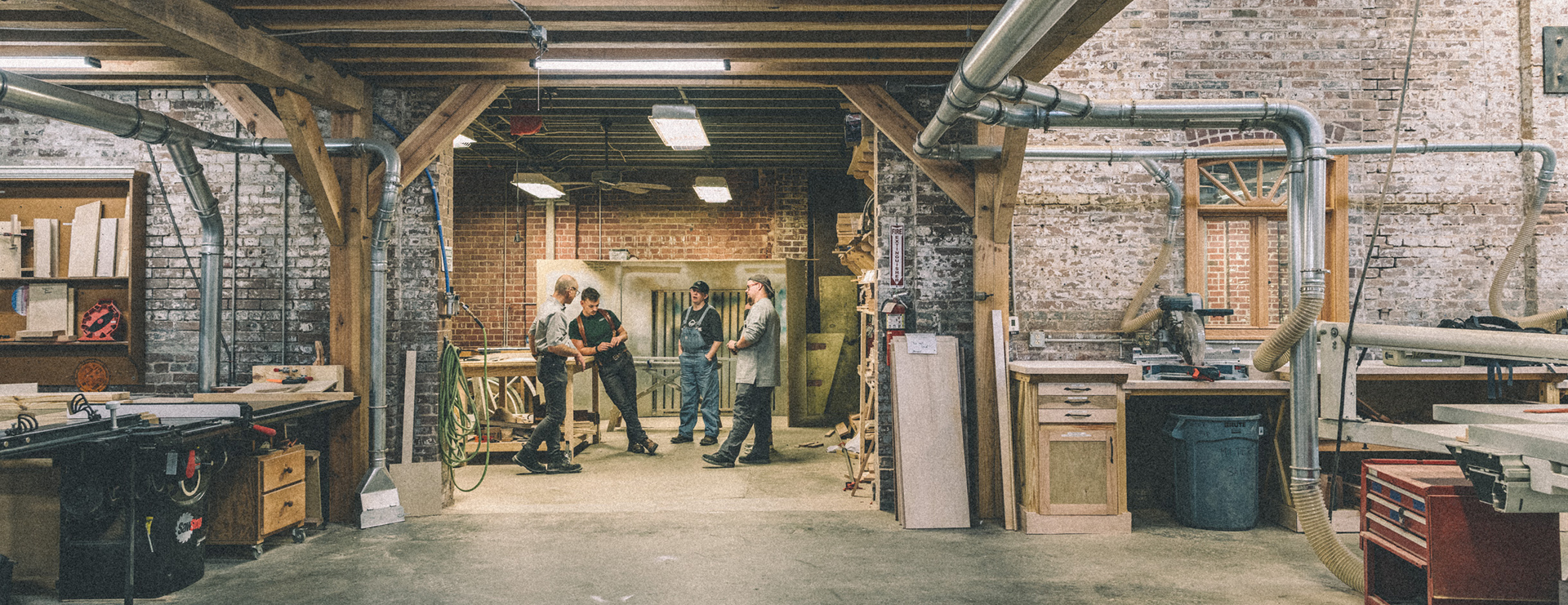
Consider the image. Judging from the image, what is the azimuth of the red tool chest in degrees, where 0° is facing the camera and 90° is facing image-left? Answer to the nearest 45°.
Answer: approximately 45°

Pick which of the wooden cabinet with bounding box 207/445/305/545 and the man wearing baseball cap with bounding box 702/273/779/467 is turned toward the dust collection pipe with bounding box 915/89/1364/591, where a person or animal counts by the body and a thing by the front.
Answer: the wooden cabinet

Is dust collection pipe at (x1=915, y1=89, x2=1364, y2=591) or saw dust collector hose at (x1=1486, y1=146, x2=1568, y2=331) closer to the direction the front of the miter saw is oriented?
the dust collection pipe

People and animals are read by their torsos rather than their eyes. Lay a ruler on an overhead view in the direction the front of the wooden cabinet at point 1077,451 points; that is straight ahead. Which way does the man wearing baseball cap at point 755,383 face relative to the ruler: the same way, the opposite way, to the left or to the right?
to the right

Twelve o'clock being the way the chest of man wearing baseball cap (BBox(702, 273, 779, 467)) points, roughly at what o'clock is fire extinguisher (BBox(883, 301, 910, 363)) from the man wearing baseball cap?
The fire extinguisher is roughly at 8 o'clock from the man wearing baseball cap.

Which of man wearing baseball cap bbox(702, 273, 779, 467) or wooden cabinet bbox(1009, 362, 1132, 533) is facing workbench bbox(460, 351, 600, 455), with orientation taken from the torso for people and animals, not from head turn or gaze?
the man wearing baseball cap

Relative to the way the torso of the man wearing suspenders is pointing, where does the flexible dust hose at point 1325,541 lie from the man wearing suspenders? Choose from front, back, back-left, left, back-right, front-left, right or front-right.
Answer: front-left

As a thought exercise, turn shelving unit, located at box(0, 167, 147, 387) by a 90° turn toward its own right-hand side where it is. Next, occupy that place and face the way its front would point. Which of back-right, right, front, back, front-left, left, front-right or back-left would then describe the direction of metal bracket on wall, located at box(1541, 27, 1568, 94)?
back-left

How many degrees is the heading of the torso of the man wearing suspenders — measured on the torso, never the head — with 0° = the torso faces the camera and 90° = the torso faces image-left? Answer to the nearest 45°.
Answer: approximately 0°

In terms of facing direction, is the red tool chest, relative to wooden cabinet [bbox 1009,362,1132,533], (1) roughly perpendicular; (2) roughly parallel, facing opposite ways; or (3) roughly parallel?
roughly perpendicular

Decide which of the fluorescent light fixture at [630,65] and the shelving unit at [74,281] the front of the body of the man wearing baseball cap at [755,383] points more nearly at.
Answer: the shelving unit

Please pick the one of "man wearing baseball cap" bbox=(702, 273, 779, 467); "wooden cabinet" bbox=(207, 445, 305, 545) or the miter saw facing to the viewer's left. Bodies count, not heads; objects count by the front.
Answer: the man wearing baseball cap

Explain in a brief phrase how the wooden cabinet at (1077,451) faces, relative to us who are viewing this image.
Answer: facing the viewer

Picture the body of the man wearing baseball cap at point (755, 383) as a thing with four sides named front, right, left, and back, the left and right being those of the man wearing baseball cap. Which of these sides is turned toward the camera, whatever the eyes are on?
left

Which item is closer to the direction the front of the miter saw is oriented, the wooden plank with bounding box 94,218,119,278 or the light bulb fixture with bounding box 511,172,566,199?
the wooden plank

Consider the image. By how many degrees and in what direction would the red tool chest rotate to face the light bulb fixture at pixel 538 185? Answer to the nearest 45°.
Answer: approximately 45° to its right

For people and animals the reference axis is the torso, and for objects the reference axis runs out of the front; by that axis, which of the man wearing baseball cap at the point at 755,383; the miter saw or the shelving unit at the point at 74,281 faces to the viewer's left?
the man wearing baseball cap

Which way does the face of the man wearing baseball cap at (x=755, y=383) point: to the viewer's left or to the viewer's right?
to the viewer's left

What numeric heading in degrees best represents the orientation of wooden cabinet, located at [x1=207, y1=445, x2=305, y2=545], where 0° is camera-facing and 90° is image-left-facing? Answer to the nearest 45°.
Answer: approximately 315°

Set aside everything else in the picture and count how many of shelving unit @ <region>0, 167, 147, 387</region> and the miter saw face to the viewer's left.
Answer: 0

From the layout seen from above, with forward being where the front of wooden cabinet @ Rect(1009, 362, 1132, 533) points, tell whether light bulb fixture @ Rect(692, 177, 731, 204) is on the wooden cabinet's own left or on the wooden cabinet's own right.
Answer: on the wooden cabinet's own right
